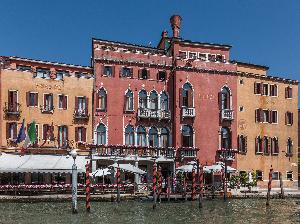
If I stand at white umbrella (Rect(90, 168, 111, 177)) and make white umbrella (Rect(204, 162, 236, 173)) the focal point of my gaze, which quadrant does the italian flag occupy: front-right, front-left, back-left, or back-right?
back-left

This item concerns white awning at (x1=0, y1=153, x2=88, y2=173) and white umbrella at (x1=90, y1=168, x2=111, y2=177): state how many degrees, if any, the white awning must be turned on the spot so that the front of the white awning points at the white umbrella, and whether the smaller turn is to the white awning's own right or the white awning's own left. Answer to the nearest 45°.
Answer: approximately 90° to the white awning's own left

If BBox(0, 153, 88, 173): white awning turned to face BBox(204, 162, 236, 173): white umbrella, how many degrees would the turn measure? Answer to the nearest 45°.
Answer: approximately 90° to its left

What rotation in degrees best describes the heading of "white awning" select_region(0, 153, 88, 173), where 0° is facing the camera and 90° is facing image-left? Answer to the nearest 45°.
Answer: approximately 0°
